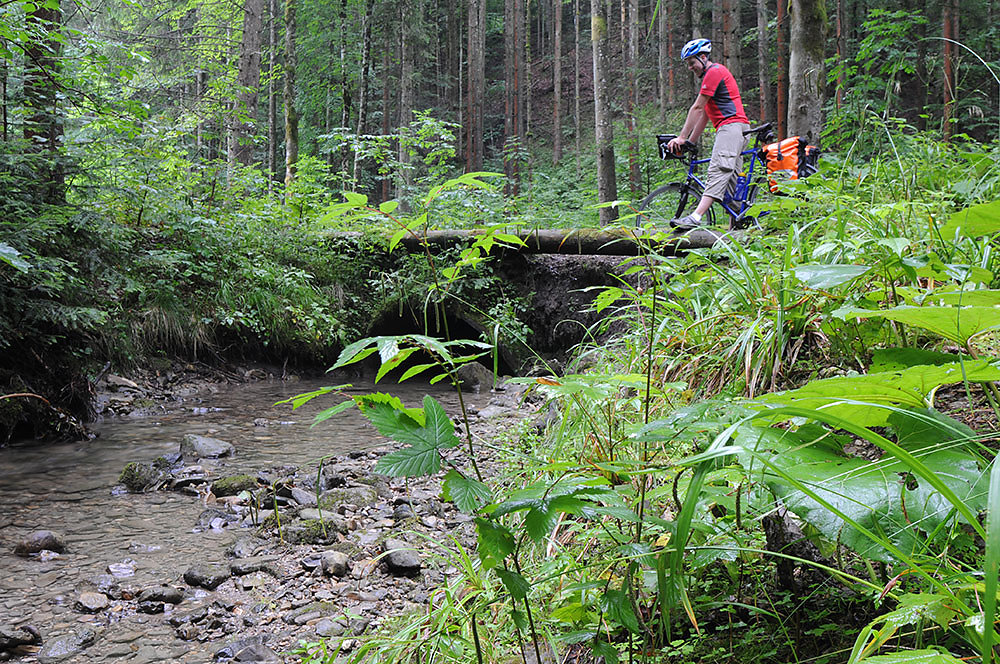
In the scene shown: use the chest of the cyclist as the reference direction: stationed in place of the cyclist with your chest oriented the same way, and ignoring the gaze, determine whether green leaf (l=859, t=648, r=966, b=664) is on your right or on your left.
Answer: on your left

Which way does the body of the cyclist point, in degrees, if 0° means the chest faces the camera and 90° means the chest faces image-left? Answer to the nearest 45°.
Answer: approximately 90°

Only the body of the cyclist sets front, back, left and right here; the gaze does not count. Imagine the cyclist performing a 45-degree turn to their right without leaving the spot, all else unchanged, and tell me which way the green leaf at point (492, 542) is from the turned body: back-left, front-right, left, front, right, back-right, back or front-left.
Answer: back-left

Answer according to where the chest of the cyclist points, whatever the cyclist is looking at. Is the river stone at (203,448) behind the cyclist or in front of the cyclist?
in front

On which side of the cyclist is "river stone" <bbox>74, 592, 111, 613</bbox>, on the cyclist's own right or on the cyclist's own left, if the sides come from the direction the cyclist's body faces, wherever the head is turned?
on the cyclist's own left

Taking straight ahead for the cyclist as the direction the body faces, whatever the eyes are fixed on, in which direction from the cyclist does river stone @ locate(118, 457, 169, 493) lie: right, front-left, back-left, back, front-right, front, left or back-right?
front-left

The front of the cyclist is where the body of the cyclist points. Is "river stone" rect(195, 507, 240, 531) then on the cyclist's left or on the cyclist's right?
on the cyclist's left

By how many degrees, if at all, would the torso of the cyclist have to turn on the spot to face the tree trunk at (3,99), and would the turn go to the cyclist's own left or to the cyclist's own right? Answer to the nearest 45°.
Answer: approximately 45° to the cyclist's own left
